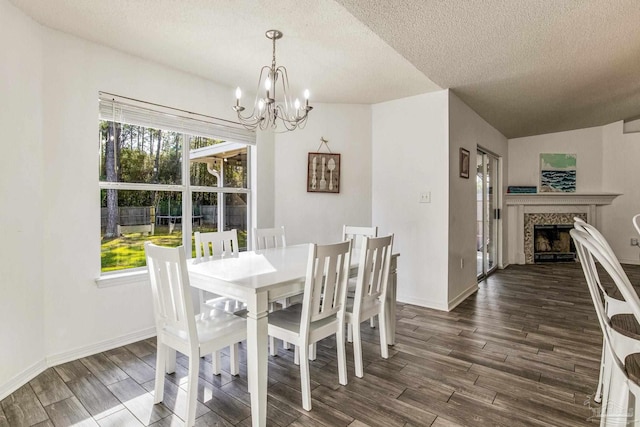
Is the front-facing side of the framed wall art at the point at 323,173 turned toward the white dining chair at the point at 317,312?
yes

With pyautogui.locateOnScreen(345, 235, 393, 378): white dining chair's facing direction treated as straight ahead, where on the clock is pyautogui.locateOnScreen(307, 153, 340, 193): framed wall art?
The framed wall art is roughly at 1 o'clock from the white dining chair.

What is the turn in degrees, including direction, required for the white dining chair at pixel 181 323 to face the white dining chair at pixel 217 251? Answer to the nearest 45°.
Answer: approximately 45° to its left

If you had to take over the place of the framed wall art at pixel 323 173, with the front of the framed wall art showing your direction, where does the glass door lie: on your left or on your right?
on your left

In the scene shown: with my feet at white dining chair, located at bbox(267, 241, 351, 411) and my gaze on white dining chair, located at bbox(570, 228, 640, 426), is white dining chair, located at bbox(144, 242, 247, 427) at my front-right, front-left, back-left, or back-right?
back-right

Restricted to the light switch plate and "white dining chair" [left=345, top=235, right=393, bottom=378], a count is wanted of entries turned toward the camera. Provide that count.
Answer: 1

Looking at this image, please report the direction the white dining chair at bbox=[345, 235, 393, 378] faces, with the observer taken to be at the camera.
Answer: facing away from the viewer and to the left of the viewer

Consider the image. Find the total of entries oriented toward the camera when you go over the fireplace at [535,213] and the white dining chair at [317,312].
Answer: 1

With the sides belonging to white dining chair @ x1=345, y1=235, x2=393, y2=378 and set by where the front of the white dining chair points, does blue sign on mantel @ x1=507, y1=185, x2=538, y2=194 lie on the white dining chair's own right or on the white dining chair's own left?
on the white dining chair's own right
